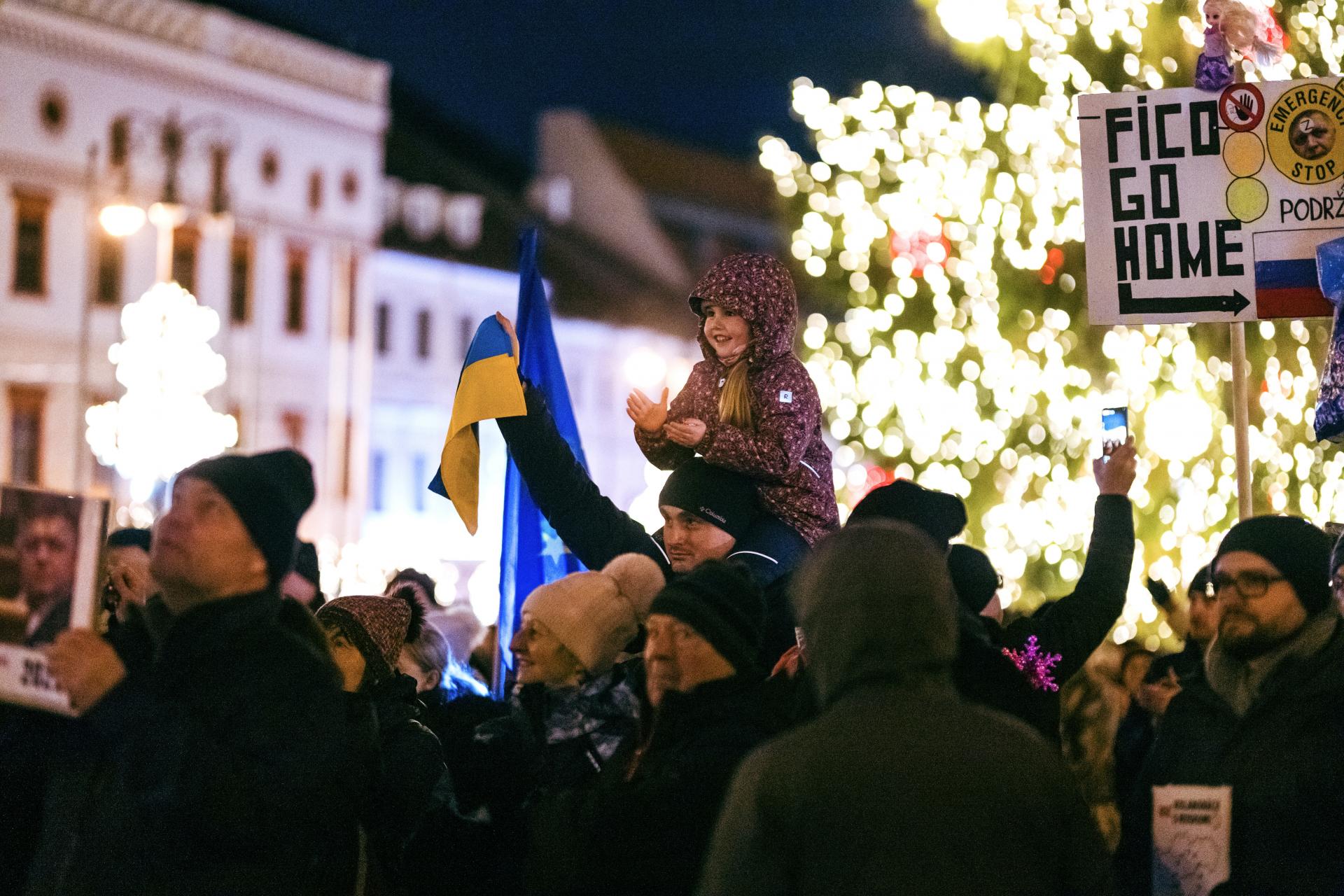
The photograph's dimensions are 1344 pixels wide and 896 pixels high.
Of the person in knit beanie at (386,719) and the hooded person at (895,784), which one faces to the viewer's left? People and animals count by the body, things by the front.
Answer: the person in knit beanie at (386,719)

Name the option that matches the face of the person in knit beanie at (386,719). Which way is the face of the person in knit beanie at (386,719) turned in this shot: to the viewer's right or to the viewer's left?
to the viewer's left

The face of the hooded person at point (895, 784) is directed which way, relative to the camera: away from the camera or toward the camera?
away from the camera

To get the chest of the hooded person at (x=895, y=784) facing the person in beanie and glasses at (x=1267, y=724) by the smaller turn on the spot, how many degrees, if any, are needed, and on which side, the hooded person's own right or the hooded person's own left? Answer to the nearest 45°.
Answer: approximately 45° to the hooded person's own right

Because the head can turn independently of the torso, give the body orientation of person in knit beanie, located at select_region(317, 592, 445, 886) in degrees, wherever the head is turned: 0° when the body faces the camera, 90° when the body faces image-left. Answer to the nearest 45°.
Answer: approximately 90°

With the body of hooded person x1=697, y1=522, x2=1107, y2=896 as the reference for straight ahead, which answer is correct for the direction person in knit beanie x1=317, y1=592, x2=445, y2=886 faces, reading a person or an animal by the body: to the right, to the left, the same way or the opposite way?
to the left

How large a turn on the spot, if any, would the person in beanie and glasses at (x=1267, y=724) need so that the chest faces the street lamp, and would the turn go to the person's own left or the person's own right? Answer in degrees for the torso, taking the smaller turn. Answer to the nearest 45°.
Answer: approximately 90° to the person's own right

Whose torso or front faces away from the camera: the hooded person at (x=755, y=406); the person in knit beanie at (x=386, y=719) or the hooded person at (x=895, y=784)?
the hooded person at (x=895, y=784)

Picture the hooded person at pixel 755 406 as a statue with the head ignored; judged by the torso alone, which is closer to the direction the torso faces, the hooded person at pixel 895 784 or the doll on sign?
the hooded person

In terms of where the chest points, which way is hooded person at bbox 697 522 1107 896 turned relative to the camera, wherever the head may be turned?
away from the camera
